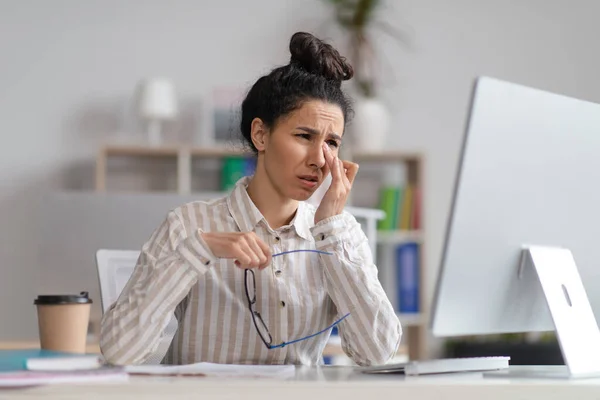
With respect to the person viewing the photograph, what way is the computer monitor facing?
facing away from the viewer and to the left of the viewer

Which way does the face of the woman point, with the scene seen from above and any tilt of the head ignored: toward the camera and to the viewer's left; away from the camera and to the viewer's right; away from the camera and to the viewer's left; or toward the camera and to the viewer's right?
toward the camera and to the viewer's right

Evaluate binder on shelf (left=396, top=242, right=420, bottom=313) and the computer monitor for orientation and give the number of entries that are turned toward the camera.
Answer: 1

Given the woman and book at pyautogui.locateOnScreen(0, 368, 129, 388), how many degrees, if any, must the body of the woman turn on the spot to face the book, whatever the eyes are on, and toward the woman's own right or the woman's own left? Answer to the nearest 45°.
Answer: approximately 45° to the woman's own right

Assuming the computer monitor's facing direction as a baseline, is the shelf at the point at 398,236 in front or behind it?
in front

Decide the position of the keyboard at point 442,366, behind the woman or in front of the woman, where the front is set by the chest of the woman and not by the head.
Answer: in front

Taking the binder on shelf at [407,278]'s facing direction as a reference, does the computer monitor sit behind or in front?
in front

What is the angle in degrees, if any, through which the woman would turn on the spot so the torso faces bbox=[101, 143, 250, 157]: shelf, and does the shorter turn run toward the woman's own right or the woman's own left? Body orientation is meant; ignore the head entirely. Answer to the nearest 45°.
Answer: approximately 135° to the woman's own left

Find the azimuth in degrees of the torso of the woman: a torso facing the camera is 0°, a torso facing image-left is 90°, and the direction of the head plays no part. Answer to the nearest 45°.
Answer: approximately 315°

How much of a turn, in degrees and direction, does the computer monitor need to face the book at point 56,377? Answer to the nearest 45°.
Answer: approximately 90° to its left

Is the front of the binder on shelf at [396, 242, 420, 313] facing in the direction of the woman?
yes

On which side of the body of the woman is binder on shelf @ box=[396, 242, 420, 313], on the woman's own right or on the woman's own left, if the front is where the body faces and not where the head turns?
on the woman's own left
